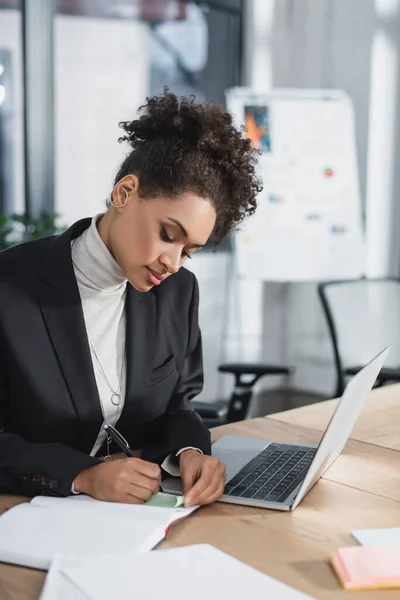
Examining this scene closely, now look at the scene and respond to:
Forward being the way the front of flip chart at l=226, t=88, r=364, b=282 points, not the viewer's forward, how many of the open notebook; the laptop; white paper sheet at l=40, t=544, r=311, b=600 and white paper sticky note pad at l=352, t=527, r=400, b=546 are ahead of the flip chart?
4

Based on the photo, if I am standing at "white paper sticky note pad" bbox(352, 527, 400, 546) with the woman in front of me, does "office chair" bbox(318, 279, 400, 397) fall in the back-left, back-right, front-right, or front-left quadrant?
front-right

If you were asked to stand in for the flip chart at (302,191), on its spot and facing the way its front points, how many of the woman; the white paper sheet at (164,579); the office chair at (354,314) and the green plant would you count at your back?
0

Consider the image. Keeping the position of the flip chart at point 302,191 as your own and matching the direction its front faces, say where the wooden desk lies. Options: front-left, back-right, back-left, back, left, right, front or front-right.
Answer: front

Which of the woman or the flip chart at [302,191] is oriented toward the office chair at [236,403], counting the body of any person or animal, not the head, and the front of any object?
the flip chart

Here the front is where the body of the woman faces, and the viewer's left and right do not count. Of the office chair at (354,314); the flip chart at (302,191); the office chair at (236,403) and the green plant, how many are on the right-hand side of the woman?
0

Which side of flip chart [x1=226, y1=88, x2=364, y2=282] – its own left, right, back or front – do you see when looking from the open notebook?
front

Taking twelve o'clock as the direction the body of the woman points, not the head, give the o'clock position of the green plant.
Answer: The green plant is roughly at 7 o'clock from the woman.

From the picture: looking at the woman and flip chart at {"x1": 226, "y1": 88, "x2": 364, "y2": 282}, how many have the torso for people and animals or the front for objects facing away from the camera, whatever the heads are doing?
0

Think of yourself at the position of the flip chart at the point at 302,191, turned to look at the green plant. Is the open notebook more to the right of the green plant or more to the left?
left

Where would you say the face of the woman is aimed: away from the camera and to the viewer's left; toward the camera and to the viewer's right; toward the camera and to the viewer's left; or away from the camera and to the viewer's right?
toward the camera and to the viewer's right

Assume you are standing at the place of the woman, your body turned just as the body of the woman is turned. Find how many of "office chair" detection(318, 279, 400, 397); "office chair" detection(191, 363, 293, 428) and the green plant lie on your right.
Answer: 0

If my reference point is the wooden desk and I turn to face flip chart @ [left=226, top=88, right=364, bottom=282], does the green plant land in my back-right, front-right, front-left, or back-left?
front-left

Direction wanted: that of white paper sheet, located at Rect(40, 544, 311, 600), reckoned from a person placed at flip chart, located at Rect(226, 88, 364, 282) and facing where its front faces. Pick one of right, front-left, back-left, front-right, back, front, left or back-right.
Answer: front

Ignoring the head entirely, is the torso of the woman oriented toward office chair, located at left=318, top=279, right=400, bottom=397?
no

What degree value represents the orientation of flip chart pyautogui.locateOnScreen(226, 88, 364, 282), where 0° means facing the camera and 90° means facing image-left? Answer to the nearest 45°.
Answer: approximately 0°

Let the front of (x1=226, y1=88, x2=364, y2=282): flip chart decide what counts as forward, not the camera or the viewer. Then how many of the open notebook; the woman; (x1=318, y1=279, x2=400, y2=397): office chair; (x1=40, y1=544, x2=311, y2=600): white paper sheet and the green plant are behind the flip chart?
0
